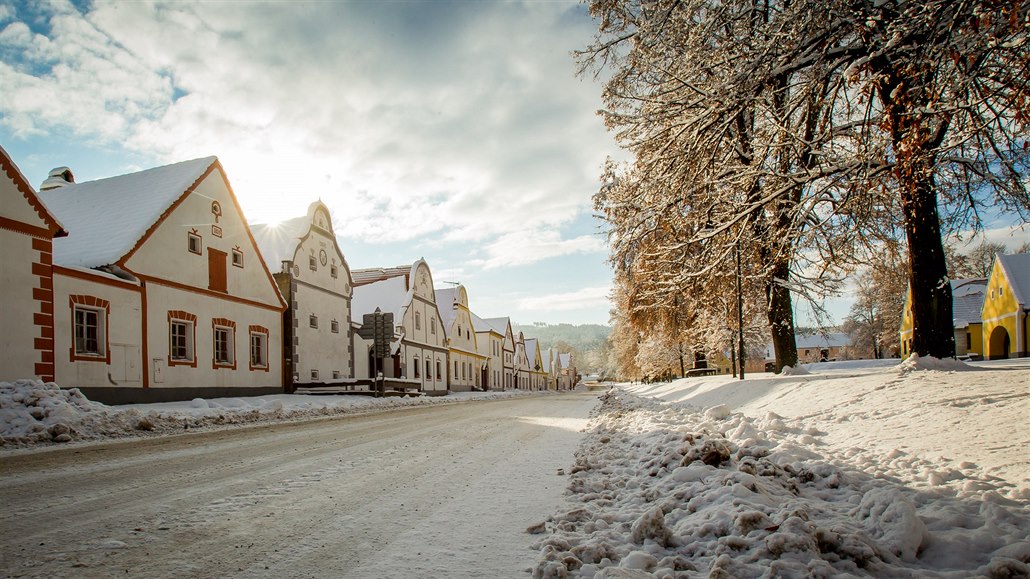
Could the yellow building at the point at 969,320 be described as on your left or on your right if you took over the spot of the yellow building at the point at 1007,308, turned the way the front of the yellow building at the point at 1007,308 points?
on your right

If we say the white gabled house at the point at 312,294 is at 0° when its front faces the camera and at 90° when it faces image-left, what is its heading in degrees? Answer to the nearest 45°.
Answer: approximately 315°

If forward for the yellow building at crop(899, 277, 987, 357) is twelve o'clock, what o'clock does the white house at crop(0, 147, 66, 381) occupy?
The white house is roughly at 11 o'clock from the yellow building.
